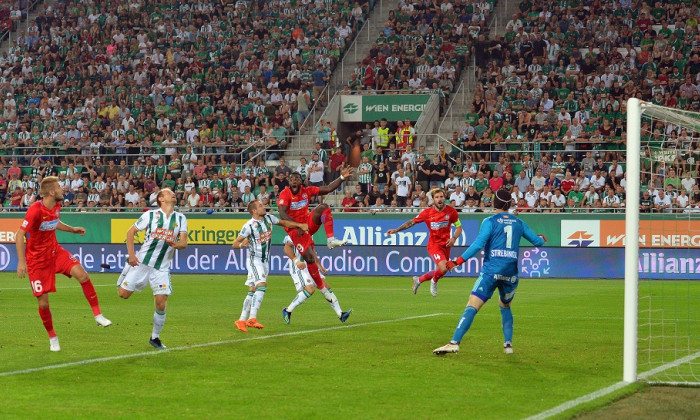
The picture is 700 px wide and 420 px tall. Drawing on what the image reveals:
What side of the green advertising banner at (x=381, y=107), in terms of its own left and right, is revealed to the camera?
front

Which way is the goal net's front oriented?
to the viewer's left

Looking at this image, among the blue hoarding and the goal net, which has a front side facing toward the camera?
the blue hoarding

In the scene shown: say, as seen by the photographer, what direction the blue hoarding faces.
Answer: facing the viewer

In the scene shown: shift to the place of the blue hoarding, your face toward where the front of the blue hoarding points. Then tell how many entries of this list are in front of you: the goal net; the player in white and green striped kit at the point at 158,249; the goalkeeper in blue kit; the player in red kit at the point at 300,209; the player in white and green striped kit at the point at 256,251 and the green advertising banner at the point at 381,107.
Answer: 5

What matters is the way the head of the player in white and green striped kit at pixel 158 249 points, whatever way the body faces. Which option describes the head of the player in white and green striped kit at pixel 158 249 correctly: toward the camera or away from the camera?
toward the camera

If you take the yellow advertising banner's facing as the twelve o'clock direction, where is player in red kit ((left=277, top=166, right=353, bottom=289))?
The player in red kit is roughly at 12 o'clock from the yellow advertising banner.

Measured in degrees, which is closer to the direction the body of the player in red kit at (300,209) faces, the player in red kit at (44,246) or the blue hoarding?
the player in red kit

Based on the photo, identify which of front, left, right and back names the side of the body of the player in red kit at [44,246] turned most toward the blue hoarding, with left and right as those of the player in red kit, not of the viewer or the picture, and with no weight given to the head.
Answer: left

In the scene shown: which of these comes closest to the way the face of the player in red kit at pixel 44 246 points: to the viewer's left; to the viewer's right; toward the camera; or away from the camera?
to the viewer's right

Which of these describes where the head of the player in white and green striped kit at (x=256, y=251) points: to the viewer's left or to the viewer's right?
to the viewer's right

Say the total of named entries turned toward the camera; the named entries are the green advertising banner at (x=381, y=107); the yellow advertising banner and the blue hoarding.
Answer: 3

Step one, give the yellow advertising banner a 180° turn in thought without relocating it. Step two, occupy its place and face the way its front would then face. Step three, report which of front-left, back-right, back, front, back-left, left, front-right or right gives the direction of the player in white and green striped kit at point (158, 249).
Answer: back

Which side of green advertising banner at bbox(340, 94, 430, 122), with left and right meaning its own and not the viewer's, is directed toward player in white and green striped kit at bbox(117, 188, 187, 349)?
front

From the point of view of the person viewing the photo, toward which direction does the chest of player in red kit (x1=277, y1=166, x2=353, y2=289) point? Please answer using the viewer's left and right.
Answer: facing the viewer and to the right of the viewer

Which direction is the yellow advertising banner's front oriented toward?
toward the camera
